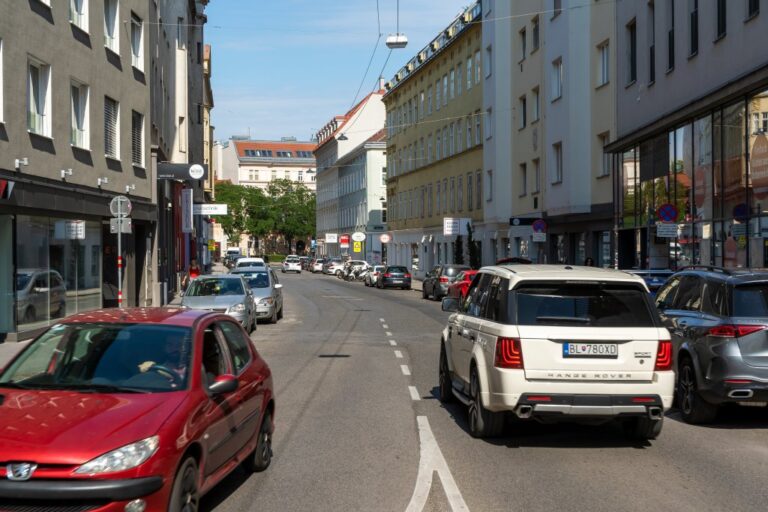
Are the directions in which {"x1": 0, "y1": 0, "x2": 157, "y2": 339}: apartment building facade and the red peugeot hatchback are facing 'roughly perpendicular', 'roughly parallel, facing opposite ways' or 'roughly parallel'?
roughly perpendicular

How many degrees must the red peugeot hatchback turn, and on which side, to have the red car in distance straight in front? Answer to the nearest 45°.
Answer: approximately 180°

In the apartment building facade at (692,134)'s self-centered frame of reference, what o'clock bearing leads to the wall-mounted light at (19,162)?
The wall-mounted light is roughly at 12 o'clock from the apartment building facade.

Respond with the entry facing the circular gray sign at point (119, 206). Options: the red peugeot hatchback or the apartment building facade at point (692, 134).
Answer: the apartment building facade

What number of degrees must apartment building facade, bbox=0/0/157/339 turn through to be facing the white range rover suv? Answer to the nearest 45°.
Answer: approximately 45° to its right
